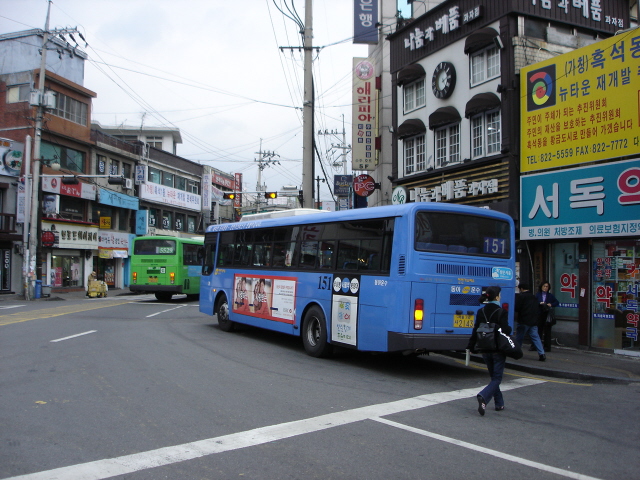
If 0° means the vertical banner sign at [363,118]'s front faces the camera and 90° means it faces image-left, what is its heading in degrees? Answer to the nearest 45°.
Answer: approximately 0°

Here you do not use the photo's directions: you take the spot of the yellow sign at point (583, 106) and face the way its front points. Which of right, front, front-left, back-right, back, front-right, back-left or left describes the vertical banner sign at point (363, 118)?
right

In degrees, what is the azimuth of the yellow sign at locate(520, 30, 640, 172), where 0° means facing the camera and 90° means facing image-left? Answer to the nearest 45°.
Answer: approximately 45°

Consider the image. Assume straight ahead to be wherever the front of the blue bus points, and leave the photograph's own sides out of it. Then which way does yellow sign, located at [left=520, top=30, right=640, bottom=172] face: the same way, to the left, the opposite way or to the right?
to the left

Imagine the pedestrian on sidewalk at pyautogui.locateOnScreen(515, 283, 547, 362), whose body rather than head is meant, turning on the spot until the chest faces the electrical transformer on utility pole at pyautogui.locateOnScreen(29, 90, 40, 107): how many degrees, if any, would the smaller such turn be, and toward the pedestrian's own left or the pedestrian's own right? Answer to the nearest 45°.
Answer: approximately 45° to the pedestrian's own left

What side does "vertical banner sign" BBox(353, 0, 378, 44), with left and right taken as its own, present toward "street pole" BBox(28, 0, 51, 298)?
right

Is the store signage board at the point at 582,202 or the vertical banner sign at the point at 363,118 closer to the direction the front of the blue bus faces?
the vertical banner sign

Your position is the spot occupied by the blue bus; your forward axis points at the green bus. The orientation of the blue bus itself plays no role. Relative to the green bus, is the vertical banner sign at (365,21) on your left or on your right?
right
